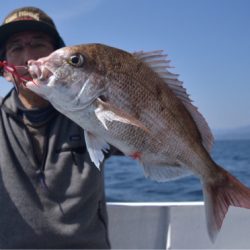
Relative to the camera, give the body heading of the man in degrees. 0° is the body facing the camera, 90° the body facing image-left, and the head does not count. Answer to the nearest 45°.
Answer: approximately 0°
